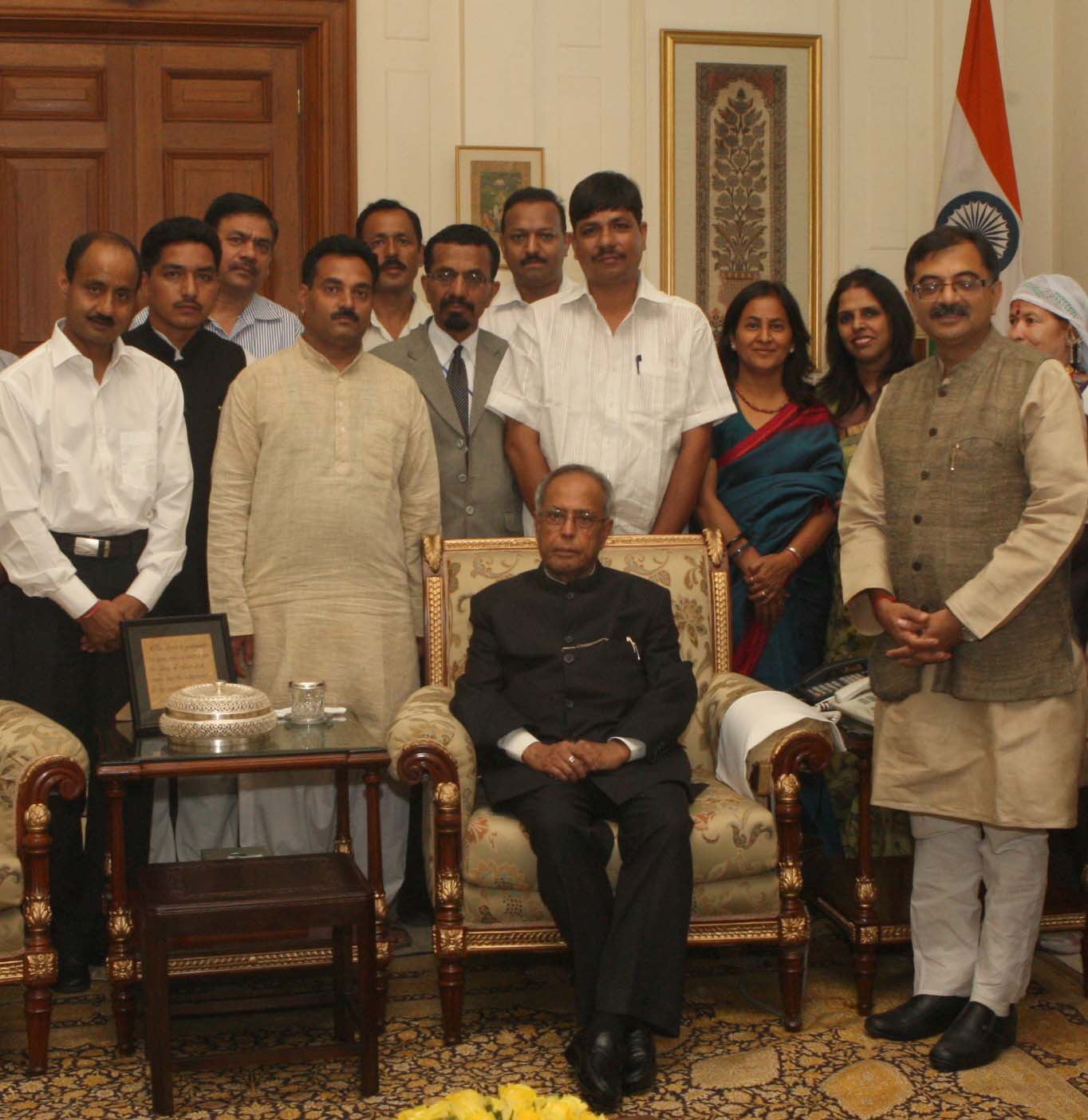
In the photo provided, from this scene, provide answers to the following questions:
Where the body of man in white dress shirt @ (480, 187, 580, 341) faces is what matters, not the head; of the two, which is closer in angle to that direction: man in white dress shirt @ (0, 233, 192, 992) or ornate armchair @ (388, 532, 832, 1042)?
the ornate armchair

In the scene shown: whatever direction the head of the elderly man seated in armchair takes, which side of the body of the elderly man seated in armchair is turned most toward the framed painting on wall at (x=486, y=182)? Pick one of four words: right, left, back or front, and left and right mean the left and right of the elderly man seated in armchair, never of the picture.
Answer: back

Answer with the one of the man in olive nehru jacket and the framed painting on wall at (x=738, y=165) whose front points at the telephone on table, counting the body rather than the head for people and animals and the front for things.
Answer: the framed painting on wall

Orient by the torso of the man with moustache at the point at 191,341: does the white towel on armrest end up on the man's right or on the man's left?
on the man's left

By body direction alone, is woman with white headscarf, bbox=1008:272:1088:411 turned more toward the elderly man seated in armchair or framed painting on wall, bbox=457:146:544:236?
the elderly man seated in armchair
